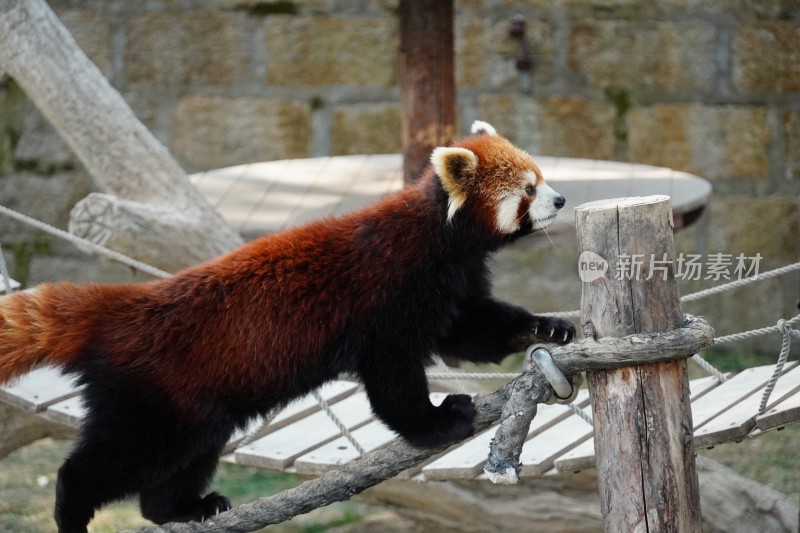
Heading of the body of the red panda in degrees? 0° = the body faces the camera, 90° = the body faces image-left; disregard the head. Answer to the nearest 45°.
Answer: approximately 270°

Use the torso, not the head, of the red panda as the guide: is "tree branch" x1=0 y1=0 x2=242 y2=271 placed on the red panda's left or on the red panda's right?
on the red panda's left

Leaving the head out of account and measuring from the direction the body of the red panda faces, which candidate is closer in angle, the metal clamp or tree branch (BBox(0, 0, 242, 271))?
the metal clamp

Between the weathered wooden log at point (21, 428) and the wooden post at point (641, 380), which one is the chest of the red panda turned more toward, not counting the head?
the wooden post

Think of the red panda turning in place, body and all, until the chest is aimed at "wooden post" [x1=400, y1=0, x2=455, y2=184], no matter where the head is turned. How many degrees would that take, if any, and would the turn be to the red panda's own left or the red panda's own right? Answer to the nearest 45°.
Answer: approximately 90° to the red panda's own left

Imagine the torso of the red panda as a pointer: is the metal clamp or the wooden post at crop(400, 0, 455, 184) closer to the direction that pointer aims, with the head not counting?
the metal clamp

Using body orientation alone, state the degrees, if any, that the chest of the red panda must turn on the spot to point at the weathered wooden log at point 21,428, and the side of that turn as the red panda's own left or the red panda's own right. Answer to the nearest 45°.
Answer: approximately 135° to the red panda's own left

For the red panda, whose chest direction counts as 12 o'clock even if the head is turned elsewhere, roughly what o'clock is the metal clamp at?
The metal clamp is roughly at 1 o'clock from the red panda.
